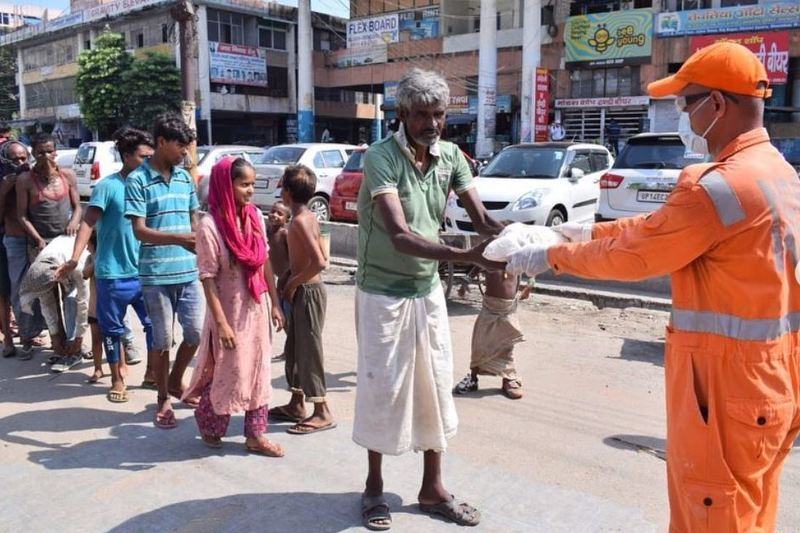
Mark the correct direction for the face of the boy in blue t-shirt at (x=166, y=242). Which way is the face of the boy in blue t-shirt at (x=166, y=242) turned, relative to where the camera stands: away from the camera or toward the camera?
toward the camera

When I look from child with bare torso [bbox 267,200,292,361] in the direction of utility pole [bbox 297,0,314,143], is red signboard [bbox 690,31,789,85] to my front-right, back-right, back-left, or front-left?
front-right

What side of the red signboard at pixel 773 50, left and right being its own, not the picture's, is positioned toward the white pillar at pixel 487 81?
right

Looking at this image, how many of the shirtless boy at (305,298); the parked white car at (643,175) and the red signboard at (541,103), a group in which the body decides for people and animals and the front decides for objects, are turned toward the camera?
1

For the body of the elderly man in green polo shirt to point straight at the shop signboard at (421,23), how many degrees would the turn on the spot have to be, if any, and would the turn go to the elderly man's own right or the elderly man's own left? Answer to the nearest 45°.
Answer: approximately 135° to the elderly man's own left

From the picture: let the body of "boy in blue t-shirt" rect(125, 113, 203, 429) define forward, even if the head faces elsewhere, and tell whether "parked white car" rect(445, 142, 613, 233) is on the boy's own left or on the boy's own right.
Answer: on the boy's own left

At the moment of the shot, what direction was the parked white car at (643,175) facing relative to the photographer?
facing away from the viewer

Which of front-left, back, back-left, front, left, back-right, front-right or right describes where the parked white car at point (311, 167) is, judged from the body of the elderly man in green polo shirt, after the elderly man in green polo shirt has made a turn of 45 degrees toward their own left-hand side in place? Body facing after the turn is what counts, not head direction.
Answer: left

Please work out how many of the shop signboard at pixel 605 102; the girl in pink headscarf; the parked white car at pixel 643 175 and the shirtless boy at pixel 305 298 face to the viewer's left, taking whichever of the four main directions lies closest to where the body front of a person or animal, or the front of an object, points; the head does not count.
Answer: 1

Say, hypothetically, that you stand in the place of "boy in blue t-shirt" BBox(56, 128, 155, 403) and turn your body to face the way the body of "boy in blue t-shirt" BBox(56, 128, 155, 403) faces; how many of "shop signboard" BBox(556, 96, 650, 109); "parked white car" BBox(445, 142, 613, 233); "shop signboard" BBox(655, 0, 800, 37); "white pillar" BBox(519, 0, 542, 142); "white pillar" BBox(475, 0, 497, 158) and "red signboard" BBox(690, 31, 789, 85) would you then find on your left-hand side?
6

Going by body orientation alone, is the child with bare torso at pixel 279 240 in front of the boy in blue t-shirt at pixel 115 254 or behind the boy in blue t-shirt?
in front

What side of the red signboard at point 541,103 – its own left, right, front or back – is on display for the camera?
front

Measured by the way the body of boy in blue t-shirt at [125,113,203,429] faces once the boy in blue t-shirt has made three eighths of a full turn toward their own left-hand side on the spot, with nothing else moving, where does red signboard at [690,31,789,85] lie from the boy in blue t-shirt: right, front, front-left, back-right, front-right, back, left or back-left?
front-right

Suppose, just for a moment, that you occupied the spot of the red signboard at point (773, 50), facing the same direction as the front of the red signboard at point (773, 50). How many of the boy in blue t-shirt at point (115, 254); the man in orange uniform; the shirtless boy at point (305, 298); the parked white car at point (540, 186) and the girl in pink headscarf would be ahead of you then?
5

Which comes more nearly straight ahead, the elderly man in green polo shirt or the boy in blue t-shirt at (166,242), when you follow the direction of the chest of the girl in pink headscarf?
the elderly man in green polo shirt
